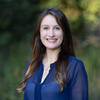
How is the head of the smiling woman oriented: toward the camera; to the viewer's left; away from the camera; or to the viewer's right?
toward the camera

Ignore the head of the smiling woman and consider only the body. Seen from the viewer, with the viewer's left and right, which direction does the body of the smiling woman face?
facing the viewer and to the left of the viewer
